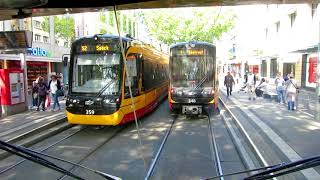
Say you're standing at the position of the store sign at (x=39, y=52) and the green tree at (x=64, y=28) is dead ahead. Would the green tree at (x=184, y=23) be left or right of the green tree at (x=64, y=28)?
right

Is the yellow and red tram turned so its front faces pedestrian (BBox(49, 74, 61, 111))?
no

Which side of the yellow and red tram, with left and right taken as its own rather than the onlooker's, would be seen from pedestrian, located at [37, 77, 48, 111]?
right

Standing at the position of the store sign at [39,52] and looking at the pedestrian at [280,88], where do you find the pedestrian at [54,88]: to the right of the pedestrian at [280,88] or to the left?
right

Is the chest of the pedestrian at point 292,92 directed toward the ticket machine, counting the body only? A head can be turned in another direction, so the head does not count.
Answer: no

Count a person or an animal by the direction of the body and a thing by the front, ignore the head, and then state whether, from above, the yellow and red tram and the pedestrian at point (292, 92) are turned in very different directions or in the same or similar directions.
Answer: very different directions

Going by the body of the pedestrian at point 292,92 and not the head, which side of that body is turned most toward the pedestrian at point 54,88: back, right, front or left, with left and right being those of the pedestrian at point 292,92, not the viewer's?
left

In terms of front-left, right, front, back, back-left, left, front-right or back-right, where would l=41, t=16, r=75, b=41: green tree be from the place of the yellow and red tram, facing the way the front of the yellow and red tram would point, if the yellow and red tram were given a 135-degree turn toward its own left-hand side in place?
left

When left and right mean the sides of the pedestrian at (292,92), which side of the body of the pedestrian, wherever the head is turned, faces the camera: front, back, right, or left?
back

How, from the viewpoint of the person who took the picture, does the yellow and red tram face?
facing the viewer and to the left of the viewer

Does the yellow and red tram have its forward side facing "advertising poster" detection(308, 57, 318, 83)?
no

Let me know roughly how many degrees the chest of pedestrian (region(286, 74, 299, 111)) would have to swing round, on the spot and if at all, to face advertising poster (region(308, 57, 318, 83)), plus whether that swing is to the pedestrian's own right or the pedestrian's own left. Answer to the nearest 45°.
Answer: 0° — they already face it
